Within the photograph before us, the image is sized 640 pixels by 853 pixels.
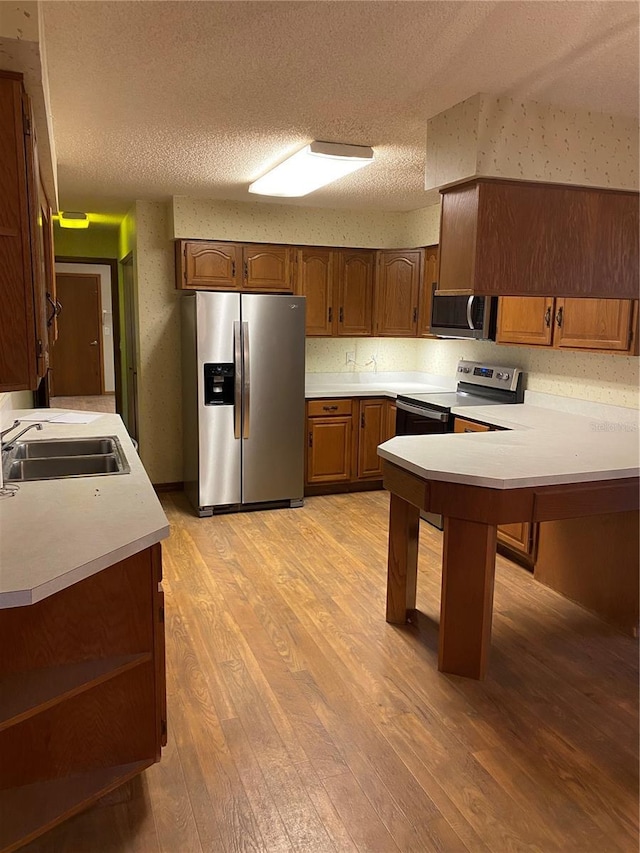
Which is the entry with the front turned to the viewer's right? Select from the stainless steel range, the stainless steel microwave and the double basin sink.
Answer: the double basin sink

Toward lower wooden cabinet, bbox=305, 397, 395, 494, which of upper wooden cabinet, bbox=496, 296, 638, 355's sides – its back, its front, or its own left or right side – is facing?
right

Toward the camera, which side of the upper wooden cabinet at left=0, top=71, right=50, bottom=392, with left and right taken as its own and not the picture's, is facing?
right

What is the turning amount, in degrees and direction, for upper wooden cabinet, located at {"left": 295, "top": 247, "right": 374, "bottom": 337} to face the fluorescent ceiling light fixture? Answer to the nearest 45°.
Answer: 0° — it already faces it

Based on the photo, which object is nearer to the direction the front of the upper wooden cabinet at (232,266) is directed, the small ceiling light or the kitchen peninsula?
the kitchen peninsula

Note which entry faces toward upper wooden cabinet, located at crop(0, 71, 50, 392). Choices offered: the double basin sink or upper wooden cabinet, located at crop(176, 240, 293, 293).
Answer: upper wooden cabinet, located at crop(176, 240, 293, 293)

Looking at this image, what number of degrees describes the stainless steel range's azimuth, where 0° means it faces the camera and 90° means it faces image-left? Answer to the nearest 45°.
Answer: approximately 45°

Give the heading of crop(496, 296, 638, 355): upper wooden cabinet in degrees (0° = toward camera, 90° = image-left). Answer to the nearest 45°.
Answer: approximately 45°

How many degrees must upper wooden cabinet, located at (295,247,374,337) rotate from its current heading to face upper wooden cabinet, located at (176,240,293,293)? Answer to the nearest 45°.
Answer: approximately 45° to its right

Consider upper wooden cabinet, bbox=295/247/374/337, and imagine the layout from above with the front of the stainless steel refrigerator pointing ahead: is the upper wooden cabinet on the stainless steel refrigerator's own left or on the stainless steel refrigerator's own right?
on the stainless steel refrigerator's own left
